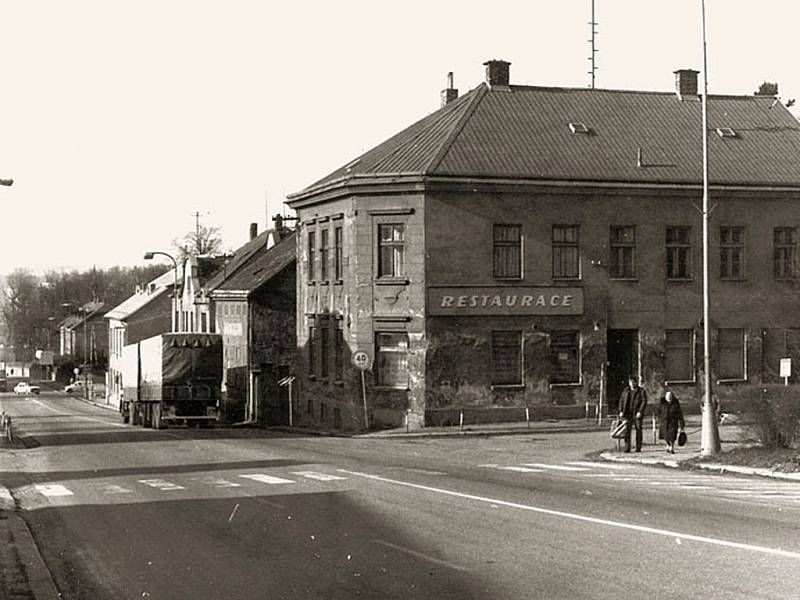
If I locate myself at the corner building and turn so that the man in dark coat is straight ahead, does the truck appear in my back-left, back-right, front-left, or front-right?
back-right

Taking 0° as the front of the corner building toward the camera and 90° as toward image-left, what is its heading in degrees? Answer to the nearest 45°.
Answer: approximately 0°

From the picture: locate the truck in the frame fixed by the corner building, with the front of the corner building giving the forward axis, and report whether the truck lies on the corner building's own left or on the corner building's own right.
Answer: on the corner building's own right

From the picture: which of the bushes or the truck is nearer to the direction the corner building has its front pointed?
the bushes

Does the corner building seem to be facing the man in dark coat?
yes
